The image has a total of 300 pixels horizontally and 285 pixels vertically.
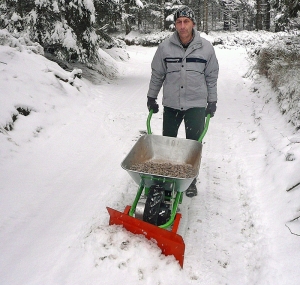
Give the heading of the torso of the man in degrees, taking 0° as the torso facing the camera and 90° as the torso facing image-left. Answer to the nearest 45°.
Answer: approximately 0°

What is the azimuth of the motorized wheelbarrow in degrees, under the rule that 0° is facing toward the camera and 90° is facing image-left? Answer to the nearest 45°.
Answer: approximately 0°
